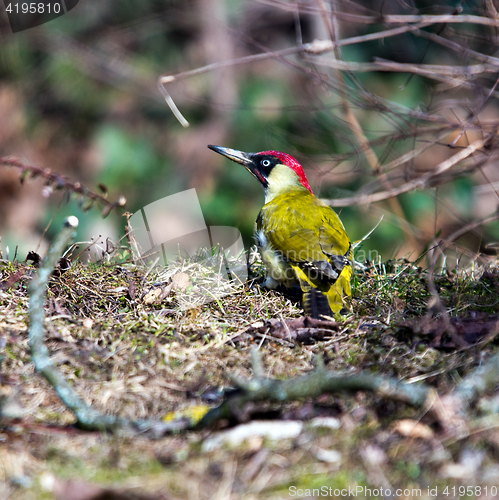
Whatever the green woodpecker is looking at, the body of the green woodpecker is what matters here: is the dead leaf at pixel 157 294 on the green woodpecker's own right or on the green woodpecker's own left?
on the green woodpecker's own left

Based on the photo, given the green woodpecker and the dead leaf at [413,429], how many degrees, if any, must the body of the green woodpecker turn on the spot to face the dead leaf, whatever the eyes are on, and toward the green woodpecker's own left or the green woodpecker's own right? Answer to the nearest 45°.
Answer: approximately 135° to the green woodpecker's own left

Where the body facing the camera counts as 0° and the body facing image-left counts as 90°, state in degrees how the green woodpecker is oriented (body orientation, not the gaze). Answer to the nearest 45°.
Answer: approximately 135°

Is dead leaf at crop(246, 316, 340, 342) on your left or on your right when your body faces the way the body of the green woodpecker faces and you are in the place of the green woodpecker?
on your left
